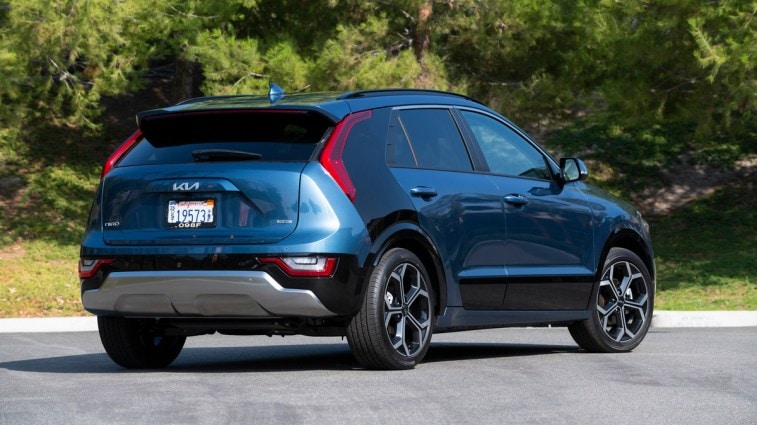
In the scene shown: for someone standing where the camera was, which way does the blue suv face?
facing away from the viewer and to the right of the viewer
